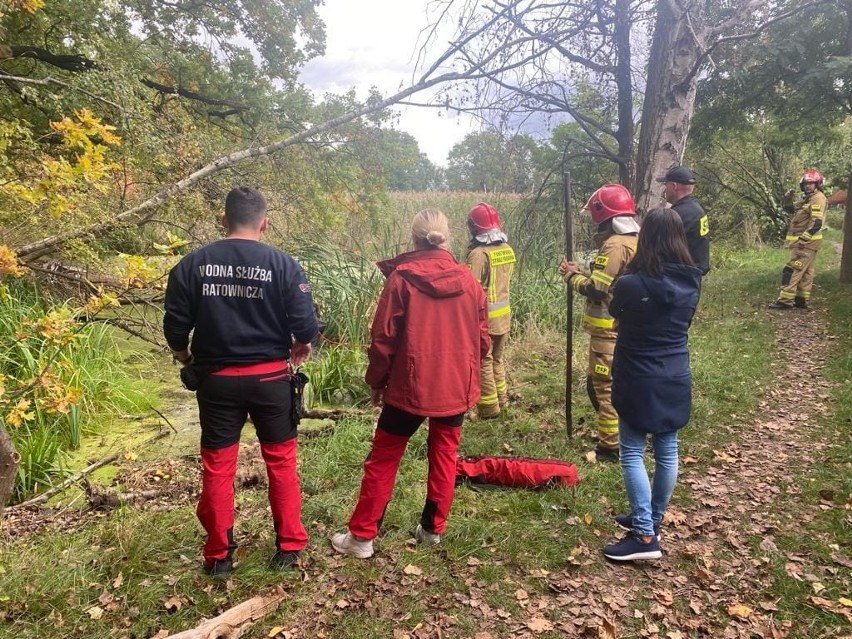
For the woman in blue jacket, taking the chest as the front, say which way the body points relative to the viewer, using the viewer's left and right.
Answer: facing away from the viewer and to the left of the viewer

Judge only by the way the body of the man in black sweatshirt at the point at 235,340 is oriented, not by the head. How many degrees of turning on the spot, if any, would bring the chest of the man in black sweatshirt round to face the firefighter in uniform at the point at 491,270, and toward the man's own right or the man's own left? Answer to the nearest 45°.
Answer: approximately 45° to the man's own right

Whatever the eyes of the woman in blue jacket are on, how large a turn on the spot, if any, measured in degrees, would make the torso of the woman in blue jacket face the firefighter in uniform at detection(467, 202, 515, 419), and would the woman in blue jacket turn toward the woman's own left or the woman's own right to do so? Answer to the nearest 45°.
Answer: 0° — they already face them

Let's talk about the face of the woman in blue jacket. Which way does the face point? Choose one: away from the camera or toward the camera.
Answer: away from the camera

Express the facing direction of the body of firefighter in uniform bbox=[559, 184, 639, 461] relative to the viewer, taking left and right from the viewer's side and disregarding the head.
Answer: facing to the left of the viewer

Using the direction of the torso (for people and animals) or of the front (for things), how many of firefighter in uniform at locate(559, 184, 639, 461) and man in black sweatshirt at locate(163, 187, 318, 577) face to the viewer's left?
1

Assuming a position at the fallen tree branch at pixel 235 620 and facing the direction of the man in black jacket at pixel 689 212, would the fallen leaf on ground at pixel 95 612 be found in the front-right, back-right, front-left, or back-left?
back-left

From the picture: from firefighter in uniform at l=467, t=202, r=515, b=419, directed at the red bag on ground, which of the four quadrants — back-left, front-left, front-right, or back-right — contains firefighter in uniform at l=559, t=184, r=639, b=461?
front-left

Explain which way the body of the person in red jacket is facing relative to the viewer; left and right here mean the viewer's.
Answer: facing away from the viewer and to the left of the viewer

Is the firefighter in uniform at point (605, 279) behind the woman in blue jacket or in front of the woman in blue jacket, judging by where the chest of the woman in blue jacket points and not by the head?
in front

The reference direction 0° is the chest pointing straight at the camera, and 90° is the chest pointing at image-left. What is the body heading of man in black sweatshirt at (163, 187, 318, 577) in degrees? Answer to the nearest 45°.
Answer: approximately 180°

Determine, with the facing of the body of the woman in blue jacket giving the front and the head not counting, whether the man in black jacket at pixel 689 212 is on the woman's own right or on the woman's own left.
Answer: on the woman's own right

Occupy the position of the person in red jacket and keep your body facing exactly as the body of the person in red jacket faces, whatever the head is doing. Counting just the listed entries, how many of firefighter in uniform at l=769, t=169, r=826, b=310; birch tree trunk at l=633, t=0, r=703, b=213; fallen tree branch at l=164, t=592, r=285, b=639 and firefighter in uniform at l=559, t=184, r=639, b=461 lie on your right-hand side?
3
